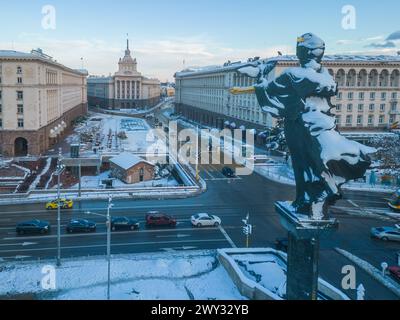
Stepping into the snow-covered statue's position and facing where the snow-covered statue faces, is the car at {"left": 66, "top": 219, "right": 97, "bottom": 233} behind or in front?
in front

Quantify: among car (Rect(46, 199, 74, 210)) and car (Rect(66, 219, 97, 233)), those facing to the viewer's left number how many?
1

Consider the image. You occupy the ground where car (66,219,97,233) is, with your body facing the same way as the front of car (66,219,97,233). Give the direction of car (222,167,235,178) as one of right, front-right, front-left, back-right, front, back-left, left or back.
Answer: front-left

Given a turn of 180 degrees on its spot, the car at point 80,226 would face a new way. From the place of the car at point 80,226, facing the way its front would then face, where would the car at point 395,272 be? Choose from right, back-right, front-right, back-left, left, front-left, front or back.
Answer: back-left

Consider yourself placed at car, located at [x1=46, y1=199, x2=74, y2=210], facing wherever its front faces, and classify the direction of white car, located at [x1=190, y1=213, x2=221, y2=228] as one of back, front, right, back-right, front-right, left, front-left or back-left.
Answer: back-left

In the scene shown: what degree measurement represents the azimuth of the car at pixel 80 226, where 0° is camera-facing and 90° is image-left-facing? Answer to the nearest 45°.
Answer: approximately 270°

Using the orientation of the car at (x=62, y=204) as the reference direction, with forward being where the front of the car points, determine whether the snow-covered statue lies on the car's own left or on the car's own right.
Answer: on the car's own left

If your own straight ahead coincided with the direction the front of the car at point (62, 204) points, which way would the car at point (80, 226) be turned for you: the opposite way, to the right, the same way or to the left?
the opposite way

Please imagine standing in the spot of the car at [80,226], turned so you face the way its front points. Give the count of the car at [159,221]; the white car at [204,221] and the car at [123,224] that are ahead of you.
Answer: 3

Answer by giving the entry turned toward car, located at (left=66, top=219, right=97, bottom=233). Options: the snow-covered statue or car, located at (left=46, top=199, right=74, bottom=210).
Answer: the snow-covered statue

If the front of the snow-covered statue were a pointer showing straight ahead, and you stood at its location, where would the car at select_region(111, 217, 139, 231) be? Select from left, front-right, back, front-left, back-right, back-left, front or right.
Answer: front

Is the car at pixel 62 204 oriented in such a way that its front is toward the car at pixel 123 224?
no

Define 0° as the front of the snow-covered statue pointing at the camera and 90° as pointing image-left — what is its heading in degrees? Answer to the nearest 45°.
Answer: approximately 135°

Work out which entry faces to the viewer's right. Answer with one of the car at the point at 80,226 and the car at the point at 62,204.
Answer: the car at the point at 80,226

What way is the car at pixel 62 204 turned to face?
to the viewer's left

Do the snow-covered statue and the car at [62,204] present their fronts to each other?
no

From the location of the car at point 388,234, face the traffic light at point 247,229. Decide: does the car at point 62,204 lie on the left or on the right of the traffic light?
right

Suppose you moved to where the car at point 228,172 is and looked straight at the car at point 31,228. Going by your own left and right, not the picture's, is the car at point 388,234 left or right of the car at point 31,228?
left

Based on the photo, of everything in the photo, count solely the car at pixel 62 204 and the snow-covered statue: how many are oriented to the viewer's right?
0

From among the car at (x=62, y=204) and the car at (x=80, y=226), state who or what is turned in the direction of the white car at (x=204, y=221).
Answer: the car at (x=80, y=226)

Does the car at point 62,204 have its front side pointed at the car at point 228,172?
no
